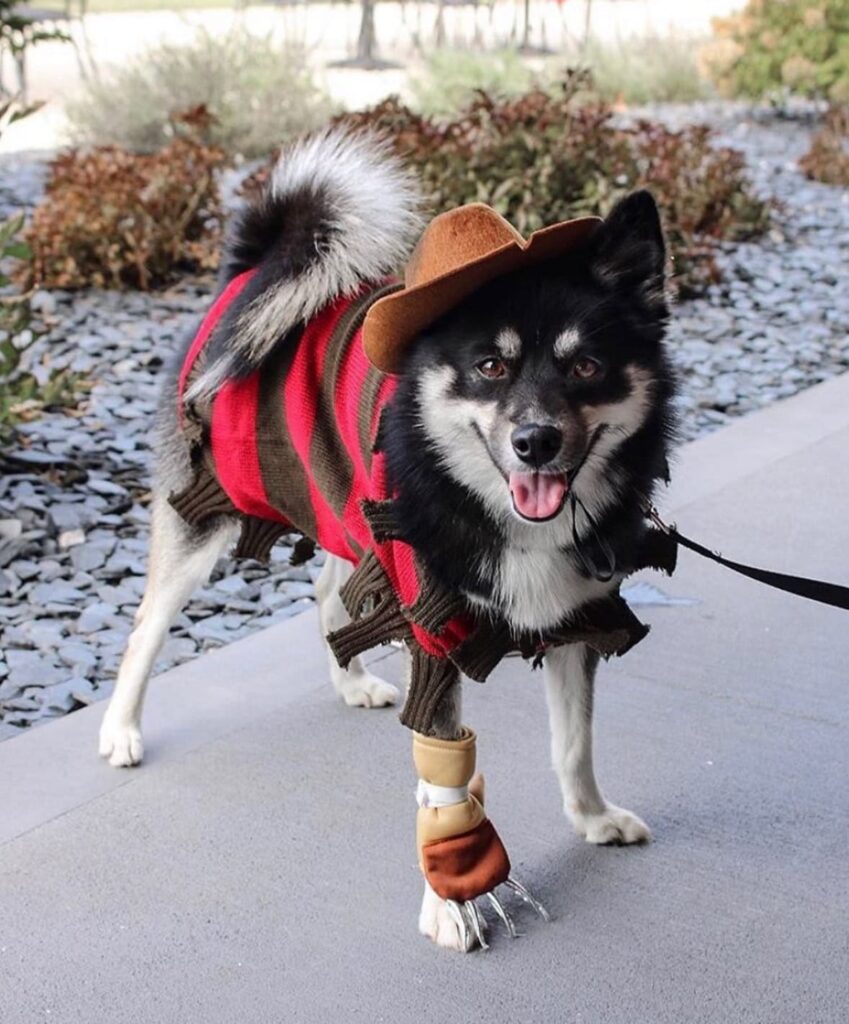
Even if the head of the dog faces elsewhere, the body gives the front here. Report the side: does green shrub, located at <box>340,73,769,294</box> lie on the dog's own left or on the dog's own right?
on the dog's own left

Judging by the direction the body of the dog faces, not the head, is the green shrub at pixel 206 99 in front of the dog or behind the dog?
behind

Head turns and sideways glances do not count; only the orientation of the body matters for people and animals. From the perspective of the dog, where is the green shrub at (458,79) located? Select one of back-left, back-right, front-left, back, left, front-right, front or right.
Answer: back-left

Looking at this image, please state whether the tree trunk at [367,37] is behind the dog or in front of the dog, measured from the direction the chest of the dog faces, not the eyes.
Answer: behind

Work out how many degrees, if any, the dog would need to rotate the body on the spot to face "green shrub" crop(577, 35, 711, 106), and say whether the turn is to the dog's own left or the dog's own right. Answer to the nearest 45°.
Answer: approximately 135° to the dog's own left

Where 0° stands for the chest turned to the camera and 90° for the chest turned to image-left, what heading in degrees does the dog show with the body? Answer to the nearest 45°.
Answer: approximately 315°

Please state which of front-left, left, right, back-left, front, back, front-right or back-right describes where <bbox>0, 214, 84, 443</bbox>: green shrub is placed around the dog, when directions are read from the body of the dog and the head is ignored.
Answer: back
